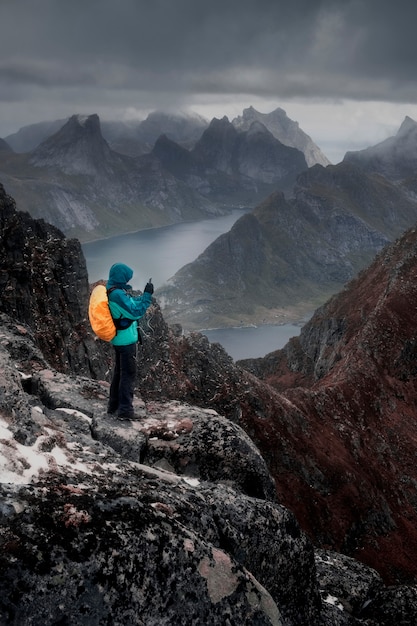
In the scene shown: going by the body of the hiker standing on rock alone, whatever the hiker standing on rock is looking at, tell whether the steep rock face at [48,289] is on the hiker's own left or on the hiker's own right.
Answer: on the hiker's own left

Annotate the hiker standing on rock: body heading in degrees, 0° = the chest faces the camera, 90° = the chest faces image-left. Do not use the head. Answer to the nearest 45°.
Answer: approximately 270°
